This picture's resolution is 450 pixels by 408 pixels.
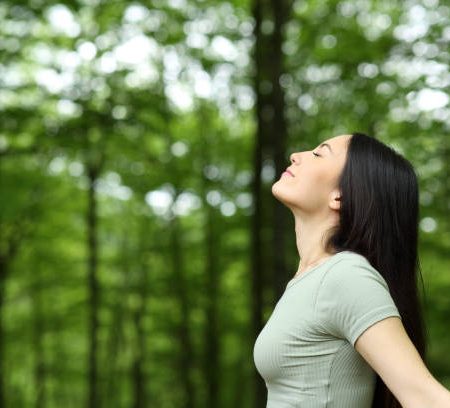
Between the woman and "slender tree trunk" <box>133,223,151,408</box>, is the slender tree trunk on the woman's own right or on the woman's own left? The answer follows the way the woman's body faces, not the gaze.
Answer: on the woman's own right

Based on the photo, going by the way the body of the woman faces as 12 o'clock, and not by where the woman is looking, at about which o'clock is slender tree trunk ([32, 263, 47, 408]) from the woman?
The slender tree trunk is roughly at 2 o'clock from the woman.

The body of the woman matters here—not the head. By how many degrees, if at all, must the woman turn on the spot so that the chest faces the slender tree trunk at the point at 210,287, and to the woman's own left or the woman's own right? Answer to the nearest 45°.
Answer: approximately 90° to the woman's own right

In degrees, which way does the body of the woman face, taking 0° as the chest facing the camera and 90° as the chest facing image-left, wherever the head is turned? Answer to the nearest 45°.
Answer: approximately 90°

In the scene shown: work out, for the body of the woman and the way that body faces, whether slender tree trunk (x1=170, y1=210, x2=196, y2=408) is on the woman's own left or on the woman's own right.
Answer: on the woman's own right

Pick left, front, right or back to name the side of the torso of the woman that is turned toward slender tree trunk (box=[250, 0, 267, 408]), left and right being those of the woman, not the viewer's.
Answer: right

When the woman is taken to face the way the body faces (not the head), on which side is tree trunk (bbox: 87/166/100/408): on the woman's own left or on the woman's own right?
on the woman's own right

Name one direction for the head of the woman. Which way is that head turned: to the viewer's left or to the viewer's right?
to the viewer's left
